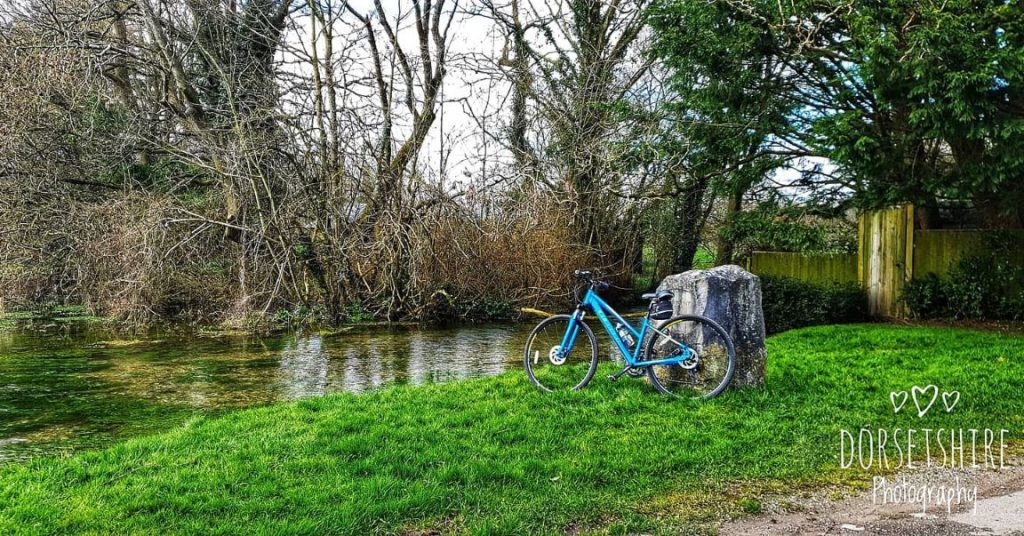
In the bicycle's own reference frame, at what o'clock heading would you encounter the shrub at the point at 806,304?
The shrub is roughly at 4 o'clock from the bicycle.

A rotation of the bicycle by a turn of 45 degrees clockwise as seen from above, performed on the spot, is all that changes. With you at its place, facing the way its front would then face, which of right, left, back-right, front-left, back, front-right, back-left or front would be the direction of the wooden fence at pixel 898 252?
right

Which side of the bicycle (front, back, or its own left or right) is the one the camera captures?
left

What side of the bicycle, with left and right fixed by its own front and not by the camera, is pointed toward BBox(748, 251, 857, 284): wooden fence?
right

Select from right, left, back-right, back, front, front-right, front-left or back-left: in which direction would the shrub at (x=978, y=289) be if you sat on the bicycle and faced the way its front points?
back-right

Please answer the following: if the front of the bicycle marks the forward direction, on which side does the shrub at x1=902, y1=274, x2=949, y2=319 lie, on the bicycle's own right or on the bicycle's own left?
on the bicycle's own right
